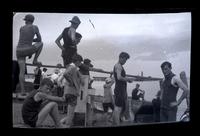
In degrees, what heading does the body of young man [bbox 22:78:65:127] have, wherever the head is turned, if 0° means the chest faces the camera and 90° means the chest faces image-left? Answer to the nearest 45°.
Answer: approximately 270°
